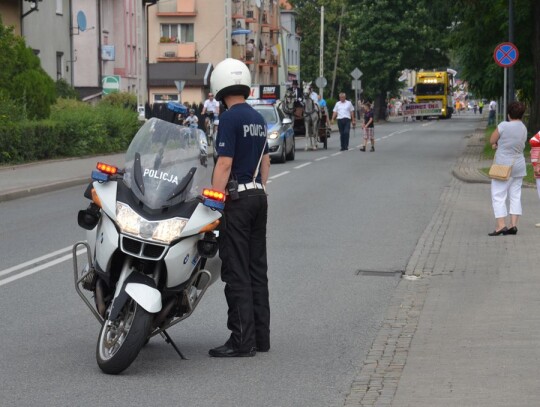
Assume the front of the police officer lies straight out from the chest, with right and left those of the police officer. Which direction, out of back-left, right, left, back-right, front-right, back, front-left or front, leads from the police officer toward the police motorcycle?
left

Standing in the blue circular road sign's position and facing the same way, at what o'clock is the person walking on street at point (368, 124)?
The person walking on street is roughly at 5 o'clock from the blue circular road sign.

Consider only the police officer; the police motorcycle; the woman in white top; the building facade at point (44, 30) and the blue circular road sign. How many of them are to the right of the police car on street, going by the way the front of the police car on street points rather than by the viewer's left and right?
1

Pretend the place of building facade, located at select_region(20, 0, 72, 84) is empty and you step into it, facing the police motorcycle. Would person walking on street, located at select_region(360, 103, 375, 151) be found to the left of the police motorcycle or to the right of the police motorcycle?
left

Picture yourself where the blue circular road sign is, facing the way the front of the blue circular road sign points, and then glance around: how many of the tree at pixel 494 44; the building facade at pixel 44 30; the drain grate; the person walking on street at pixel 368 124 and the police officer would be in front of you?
2

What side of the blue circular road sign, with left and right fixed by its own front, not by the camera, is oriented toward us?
front

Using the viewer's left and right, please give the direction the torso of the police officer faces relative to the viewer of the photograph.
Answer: facing away from the viewer and to the left of the viewer

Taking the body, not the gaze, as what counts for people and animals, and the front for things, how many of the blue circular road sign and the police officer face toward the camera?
1

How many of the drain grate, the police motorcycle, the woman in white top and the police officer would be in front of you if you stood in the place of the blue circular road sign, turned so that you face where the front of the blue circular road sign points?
4

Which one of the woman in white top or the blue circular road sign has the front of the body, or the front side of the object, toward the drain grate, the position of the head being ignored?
the blue circular road sign

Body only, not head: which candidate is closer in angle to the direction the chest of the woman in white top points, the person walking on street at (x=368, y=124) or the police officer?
the person walking on street

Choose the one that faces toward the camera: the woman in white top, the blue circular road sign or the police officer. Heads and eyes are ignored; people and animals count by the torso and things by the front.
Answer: the blue circular road sign

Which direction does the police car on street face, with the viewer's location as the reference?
facing the viewer and to the left of the viewer

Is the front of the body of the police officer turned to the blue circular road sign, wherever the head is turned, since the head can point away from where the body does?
no

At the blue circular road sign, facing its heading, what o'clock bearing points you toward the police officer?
The police officer is roughly at 12 o'clock from the blue circular road sign.

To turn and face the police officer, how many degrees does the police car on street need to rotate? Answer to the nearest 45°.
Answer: approximately 45° to its left
